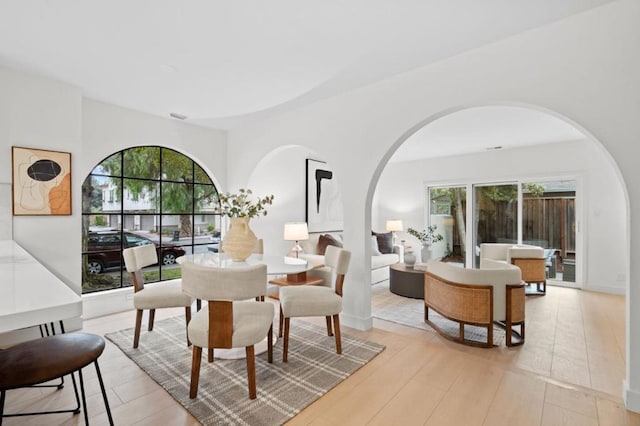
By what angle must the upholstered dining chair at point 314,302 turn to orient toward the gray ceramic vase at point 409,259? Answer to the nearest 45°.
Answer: approximately 135° to its right

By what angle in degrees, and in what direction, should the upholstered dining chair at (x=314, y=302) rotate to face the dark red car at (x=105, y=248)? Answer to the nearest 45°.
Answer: approximately 45° to its right

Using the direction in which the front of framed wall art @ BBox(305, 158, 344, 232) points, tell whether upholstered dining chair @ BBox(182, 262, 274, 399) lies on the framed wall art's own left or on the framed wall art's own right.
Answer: on the framed wall art's own right

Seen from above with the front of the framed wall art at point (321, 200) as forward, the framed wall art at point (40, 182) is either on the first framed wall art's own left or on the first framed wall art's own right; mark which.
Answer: on the first framed wall art's own right

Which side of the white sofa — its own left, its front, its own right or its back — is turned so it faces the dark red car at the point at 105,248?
right

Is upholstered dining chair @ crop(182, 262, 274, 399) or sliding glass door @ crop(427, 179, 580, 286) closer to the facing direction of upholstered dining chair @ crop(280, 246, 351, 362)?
the upholstered dining chair

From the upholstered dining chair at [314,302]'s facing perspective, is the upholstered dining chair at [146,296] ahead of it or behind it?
ahead

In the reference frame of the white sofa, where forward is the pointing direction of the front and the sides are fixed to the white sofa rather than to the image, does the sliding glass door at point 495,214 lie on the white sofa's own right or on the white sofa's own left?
on the white sofa's own left

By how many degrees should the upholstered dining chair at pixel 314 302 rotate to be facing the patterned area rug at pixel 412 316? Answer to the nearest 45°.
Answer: approximately 135° to its right

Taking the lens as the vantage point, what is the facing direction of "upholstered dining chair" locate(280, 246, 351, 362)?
facing to the left of the viewer

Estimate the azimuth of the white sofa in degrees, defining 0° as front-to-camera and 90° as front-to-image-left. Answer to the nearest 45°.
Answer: approximately 315°
